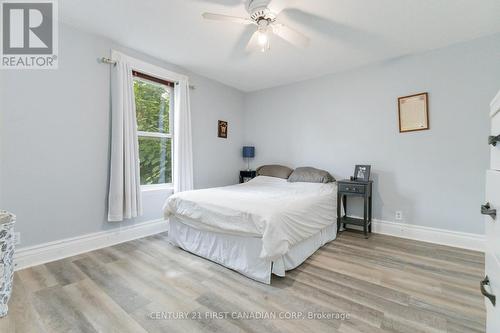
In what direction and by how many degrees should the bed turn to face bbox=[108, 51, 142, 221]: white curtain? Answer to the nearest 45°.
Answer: approximately 45° to its right

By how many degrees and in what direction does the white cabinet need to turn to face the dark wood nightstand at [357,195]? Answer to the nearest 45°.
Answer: approximately 45° to its right

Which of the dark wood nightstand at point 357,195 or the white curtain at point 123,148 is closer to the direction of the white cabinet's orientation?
the white curtain

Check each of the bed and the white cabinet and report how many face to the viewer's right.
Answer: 0

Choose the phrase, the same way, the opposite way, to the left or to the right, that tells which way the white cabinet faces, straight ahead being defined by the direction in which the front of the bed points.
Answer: to the right

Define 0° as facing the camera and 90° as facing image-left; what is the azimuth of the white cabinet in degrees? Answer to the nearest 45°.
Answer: approximately 90°

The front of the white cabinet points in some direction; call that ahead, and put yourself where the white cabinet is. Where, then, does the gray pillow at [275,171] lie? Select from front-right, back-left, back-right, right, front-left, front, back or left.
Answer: front-right

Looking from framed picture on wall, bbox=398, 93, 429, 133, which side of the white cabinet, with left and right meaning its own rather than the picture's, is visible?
right

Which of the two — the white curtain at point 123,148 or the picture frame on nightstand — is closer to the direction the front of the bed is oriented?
the white curtain

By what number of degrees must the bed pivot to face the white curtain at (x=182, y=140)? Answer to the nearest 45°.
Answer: approximately 90° to its right

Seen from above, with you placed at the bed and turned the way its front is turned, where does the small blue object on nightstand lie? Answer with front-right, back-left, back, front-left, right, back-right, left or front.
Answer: back-right

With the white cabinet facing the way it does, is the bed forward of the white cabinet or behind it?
forward

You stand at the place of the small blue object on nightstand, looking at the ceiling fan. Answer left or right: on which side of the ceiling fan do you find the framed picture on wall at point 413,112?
left

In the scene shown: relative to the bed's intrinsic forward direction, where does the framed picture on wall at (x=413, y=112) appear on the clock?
The framed picture on wall is roughly at 7 o'clock from the bed.

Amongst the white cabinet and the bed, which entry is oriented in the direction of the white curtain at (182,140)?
the white cabinet

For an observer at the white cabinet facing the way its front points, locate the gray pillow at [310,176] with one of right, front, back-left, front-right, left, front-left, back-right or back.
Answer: front-right

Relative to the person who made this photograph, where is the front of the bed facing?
facing the viewer and to the left of the viewer
